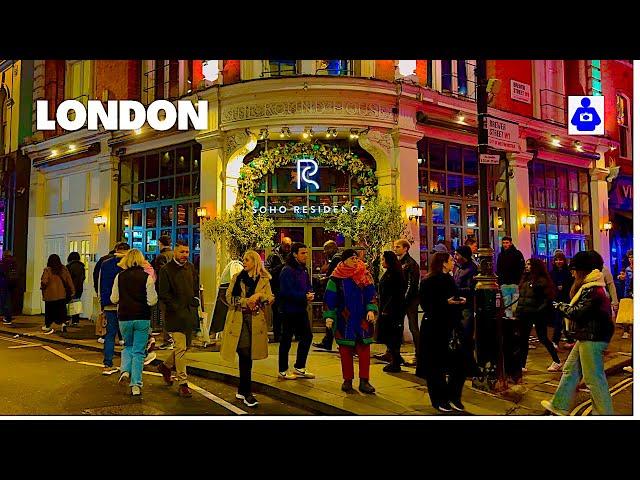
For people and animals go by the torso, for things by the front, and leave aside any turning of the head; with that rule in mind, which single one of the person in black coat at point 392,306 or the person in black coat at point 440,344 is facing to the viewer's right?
the person in black coat at point 440,344

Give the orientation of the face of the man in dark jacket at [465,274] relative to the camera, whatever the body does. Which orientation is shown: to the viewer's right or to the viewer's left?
to the viewer's left

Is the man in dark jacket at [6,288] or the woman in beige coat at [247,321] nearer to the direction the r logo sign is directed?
the woman in beige coat

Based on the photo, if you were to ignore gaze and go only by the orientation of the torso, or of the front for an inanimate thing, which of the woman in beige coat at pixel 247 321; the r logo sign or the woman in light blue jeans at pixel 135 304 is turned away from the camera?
the woman in light blue jeans

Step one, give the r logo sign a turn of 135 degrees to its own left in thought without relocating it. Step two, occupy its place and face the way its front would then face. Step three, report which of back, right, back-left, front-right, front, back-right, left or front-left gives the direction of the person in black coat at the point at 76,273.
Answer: back-left

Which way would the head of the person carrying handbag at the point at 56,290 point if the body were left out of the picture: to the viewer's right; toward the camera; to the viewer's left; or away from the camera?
away from the camera

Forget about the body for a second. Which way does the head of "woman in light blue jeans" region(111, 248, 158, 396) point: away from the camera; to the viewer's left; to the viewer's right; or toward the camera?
away from the camera

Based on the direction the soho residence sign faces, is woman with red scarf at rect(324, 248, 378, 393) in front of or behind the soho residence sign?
in front

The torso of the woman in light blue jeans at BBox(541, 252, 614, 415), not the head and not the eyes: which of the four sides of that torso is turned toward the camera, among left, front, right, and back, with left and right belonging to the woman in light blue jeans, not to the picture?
left

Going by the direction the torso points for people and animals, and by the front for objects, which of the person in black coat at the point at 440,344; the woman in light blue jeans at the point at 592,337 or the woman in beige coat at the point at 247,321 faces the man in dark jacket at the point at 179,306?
the woman in light blue jeans

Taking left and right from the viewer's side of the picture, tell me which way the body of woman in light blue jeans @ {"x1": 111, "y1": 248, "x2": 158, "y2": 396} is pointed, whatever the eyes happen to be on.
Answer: facing away from the viewer

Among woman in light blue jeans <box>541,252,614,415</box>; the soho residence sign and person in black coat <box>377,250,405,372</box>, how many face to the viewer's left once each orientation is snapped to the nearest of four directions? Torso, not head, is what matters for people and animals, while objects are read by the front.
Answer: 2

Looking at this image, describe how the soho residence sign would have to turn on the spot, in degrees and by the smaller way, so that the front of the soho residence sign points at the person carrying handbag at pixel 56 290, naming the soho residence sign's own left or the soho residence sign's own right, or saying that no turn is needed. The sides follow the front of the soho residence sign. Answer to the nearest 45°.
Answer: approximately 90° to the soho residence sign's own right

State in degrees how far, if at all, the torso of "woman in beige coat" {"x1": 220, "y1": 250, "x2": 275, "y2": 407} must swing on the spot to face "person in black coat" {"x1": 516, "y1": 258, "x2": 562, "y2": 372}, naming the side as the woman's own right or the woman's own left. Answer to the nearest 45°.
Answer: approximately 90° to the woman's own left
